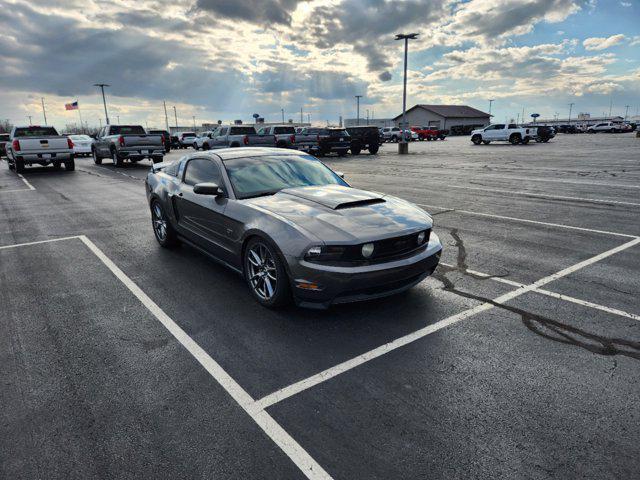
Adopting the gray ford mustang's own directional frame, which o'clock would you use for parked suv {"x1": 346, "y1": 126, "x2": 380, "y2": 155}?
The parked suv is roughly at 8 o'clock from the gray ford mustang.

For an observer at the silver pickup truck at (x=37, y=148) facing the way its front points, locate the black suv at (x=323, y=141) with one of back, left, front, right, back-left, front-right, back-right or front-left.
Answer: right

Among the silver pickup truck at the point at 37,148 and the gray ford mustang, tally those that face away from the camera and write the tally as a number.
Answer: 1

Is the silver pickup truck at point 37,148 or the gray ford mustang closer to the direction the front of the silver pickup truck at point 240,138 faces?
the silver pickup truck at point 37,148

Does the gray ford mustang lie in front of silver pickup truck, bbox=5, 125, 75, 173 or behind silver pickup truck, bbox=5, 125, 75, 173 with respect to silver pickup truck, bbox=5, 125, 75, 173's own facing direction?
behind

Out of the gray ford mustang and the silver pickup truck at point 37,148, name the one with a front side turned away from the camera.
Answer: the silver pickup truck

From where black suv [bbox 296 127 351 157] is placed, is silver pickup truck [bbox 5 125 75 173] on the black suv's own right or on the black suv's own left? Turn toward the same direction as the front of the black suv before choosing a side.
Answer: on the black suv's own left

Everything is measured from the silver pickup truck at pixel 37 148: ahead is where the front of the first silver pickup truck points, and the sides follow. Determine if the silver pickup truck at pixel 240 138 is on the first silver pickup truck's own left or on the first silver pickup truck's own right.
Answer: on the first silver pickup truck's own right

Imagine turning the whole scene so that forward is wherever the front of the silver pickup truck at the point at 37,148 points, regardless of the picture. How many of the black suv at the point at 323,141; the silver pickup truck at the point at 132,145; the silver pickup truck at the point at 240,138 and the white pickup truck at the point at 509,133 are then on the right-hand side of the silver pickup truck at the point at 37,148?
4

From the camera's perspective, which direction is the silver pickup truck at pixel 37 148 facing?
away from the camera

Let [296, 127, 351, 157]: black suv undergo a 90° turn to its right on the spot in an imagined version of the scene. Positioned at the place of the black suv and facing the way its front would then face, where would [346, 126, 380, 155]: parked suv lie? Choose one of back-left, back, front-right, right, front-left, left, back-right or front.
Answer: front

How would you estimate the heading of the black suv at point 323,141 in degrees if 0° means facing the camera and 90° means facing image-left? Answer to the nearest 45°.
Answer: approximately 135°

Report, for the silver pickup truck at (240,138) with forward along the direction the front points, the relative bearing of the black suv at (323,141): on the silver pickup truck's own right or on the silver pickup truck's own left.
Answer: on the silver pickup truck's own right

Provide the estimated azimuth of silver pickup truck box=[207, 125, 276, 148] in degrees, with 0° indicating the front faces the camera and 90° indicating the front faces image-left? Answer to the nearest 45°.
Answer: approximately 135°
